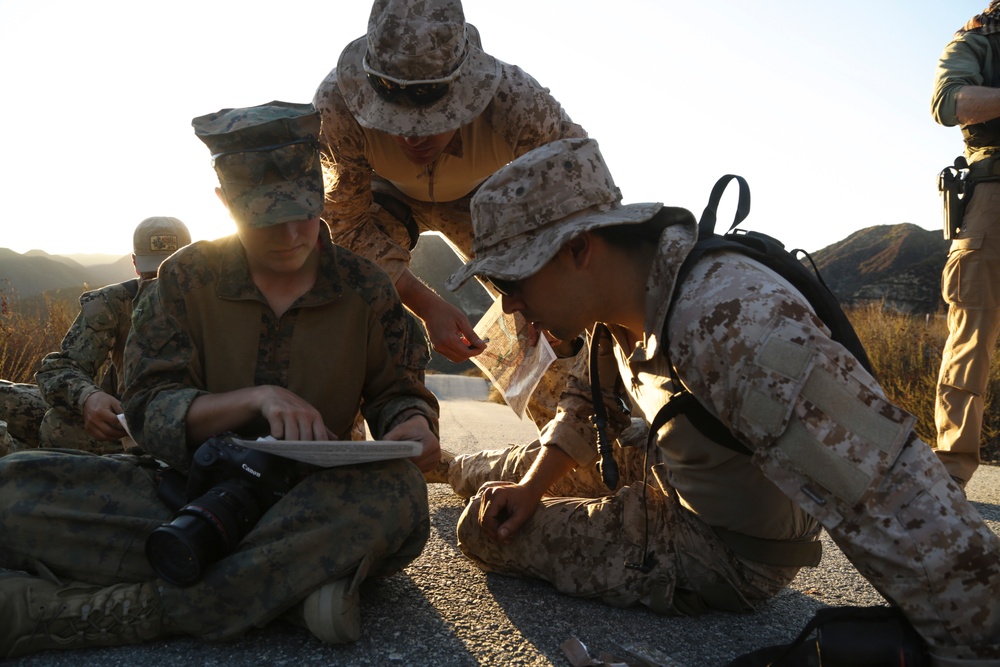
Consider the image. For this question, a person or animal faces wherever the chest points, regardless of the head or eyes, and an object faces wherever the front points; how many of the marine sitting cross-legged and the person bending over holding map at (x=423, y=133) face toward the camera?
2

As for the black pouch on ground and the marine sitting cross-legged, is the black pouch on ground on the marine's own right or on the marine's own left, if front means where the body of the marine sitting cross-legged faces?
on the marine's own left

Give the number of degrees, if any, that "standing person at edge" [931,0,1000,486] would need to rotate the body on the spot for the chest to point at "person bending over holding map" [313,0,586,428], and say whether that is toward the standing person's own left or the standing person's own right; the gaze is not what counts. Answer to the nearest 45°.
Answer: approximately 90° to the standing person's own right

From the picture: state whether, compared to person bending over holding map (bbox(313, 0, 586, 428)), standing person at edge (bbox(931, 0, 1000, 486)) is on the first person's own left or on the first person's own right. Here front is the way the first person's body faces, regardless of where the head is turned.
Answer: on the first person's own left
